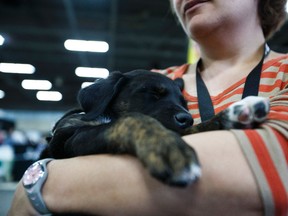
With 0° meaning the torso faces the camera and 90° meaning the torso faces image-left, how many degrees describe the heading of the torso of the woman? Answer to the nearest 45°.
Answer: approximately 45°

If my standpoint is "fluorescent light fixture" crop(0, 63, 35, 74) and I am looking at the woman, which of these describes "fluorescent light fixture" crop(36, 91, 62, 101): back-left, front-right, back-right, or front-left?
back-left

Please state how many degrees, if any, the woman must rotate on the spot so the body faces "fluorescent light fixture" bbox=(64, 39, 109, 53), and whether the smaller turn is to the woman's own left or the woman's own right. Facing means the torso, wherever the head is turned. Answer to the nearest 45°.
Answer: approximately 135° to the woman's own right

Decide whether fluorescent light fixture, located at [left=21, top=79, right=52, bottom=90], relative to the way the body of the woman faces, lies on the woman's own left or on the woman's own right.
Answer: on the woman's own right

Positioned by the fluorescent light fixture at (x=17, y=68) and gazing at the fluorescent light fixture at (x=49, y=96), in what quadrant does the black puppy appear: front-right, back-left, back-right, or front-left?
back-right

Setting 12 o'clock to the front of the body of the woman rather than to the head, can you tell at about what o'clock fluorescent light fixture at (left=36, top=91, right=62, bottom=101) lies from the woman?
The fluorescent light fixture is roughly at 4 o'clock from the woman.

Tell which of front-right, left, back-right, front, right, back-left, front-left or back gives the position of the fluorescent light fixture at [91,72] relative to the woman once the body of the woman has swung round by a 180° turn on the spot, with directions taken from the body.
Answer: front-left
